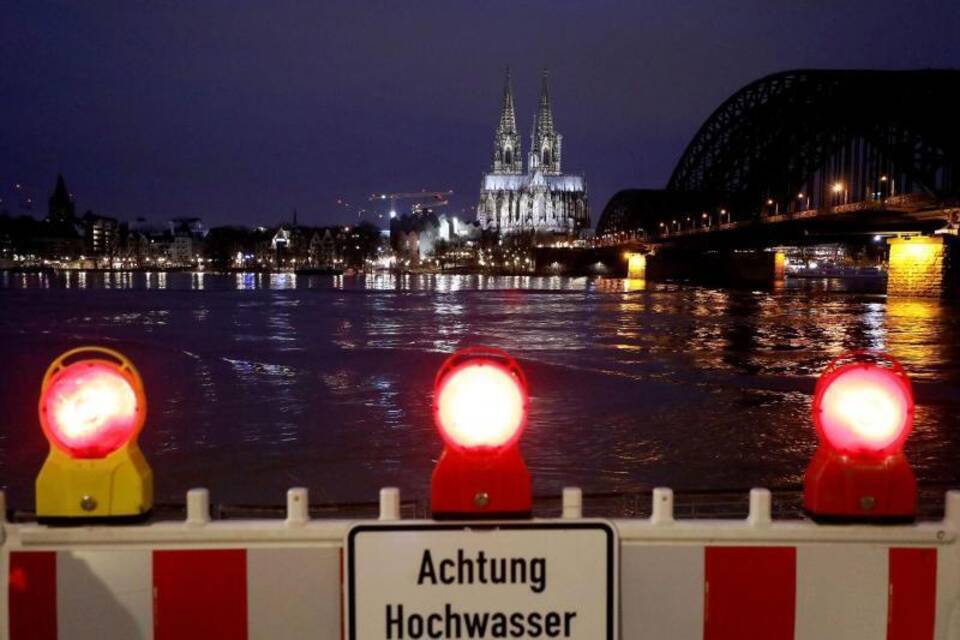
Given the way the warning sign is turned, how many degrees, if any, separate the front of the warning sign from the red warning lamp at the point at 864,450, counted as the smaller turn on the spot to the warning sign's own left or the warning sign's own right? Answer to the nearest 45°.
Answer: approximately 90° to the warning sign's own left

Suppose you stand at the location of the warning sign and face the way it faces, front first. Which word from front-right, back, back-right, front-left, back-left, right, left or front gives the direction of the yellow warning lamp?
right

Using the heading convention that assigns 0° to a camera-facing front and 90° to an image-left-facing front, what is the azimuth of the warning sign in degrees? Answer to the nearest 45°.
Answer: approximately 0°
